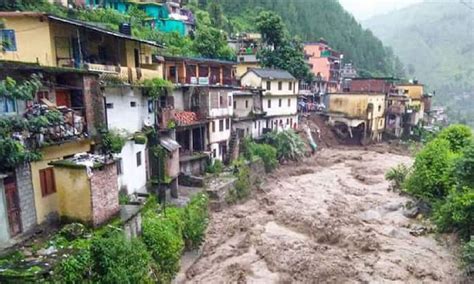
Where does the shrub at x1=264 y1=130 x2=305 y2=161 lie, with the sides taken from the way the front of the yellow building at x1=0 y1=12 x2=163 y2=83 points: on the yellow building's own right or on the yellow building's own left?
on the yellow building's own left

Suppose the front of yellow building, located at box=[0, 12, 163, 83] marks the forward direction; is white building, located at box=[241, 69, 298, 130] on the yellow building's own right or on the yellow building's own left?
on the yellow building's own left

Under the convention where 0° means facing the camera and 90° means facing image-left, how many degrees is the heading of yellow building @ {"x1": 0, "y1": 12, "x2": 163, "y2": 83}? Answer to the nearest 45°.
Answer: approximately 315°

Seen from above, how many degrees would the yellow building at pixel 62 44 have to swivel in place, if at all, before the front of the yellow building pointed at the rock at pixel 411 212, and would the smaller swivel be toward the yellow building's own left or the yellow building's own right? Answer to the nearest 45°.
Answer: approximately 45° to the yellow building's own left

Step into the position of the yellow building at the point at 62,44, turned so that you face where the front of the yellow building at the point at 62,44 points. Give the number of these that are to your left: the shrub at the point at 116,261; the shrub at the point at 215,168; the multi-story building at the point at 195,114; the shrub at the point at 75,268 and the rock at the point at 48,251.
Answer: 2

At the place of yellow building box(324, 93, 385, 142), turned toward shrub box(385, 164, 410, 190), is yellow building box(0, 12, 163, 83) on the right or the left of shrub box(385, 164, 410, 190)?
right

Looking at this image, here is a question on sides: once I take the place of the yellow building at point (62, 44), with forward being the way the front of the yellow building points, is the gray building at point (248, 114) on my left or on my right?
on my left

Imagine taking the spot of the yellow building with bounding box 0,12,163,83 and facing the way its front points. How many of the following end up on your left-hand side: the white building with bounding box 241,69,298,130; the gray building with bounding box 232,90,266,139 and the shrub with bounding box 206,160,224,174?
3

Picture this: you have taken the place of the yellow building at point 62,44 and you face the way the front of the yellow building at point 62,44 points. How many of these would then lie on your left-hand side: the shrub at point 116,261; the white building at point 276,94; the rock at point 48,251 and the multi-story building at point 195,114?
2

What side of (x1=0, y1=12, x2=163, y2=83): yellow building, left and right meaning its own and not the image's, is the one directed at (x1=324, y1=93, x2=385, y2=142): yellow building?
left

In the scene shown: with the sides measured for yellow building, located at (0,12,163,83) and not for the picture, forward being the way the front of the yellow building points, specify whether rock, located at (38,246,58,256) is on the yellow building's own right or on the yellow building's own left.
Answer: on the yellow building's own right

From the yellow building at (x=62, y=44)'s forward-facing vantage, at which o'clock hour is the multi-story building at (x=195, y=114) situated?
The multi-story building is roughly at 9 o'clock from the yellow building.
